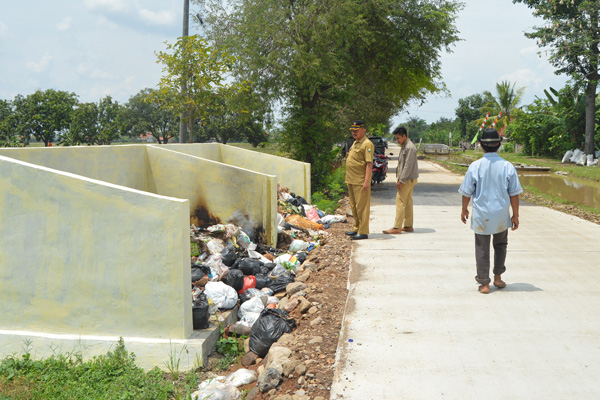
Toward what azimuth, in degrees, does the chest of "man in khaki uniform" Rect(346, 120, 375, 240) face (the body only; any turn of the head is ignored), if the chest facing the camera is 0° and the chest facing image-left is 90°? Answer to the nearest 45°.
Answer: approximately 45°

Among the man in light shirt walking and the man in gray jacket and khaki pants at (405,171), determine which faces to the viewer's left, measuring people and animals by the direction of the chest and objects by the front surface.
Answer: the man in gray jacket and khaki pants

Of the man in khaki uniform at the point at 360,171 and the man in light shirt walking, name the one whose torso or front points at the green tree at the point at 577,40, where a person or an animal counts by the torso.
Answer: the man in light shirt walking

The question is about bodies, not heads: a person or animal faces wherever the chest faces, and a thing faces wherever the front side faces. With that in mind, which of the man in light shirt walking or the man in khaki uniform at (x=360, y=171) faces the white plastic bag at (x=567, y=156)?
the man in light shirt walking

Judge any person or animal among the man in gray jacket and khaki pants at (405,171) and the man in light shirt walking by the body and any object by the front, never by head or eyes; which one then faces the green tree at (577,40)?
the man in light shirt walking

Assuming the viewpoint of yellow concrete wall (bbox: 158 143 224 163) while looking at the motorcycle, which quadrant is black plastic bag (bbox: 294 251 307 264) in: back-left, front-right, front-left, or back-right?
back-right

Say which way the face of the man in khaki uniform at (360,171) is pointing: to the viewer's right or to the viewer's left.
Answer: to the viewer's left

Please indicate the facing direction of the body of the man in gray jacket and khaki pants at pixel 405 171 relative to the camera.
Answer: to the viewer's left

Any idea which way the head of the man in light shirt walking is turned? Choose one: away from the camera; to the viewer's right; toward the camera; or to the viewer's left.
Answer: away from the camera

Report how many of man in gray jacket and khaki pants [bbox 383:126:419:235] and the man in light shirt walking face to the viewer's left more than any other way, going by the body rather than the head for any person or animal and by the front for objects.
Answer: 1

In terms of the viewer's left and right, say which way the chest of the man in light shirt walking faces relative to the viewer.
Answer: facing away from the viewer
